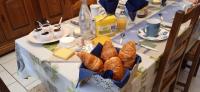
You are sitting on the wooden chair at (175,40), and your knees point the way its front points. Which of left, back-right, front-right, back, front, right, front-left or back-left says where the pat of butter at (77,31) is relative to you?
front-left

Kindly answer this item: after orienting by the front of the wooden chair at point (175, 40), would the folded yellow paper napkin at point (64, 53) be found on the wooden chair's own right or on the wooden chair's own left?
on the wooden chair's own left

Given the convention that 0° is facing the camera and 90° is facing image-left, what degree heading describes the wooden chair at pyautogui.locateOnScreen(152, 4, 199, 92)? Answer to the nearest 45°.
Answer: approximately 135°

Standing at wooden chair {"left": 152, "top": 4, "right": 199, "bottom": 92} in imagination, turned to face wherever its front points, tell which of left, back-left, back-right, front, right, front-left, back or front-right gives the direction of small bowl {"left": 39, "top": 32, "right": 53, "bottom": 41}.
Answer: front-left

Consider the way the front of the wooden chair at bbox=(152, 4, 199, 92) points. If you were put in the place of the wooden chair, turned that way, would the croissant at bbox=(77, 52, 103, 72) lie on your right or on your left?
on your left
